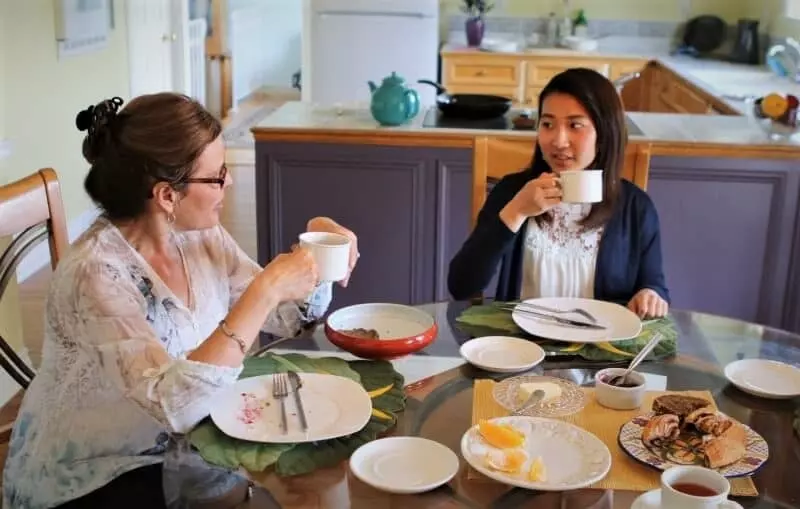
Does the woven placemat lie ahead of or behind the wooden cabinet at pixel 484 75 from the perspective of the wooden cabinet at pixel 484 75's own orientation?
ahead

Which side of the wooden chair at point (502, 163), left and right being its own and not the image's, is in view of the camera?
front

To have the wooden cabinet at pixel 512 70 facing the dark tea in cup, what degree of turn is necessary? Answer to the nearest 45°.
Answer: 0° — it already faces it

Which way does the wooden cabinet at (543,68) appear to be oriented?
toward the camera

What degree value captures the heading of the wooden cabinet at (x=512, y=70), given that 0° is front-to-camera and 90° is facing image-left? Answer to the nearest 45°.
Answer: approximately 0°

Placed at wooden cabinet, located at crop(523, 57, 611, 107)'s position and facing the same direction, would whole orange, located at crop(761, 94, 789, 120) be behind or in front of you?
in front

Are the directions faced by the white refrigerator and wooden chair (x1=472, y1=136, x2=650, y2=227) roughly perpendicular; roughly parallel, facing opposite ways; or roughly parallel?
roughly parallel

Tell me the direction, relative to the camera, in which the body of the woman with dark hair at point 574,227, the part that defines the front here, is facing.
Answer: toward the camera

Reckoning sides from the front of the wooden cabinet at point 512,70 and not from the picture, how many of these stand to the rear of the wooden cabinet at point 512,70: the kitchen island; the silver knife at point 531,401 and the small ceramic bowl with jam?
0

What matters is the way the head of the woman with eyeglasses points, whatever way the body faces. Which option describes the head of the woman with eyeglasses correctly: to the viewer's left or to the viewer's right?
to the viewer's right

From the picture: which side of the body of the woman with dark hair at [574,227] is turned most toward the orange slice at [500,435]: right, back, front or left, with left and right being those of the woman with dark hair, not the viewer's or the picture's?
front

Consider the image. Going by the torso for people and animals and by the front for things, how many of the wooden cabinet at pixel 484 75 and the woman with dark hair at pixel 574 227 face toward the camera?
2

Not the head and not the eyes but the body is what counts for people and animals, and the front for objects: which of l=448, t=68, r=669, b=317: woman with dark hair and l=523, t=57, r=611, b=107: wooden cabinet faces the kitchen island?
the wooden cabinet

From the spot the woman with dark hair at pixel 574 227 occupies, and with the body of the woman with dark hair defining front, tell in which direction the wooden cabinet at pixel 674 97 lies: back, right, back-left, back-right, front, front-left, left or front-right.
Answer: back

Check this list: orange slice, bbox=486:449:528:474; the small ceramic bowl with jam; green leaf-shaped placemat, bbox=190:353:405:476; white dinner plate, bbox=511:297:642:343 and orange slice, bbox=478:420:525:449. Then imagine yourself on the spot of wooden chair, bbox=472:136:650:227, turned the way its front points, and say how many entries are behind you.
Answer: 0

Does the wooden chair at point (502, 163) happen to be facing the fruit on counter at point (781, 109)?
no

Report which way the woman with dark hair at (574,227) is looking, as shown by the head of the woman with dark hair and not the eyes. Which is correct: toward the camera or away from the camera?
toward the camera
